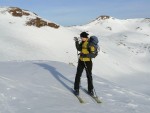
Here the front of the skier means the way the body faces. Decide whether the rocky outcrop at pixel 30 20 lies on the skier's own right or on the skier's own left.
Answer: on the skier's own right

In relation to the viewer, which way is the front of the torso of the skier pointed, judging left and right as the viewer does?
facing the viewer and to the left of the viewer

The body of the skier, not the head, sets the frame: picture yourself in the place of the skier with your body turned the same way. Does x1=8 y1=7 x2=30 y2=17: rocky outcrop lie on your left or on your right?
on your right
